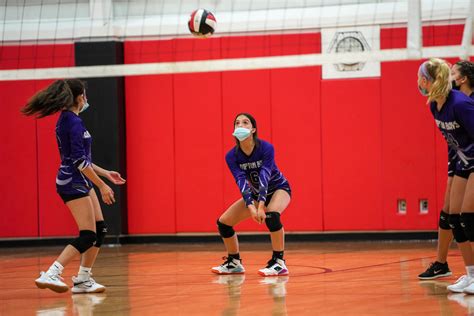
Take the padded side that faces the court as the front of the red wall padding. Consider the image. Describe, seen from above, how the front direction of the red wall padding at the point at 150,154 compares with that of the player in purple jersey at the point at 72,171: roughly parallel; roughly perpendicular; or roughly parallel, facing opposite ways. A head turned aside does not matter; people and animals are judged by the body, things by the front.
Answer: roughly perpendicular

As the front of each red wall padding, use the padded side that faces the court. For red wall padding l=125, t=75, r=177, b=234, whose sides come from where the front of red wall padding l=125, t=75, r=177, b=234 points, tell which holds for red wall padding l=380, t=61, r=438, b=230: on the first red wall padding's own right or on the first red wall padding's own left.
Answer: on the first red wall padding's own left

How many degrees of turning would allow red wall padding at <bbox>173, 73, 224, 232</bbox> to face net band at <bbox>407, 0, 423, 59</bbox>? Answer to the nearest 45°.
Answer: approximately 45° to its left

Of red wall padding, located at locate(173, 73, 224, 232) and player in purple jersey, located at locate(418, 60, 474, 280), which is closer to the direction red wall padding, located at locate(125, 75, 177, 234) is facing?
the player in purple jersey

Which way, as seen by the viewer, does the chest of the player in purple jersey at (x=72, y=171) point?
to the viewer's right

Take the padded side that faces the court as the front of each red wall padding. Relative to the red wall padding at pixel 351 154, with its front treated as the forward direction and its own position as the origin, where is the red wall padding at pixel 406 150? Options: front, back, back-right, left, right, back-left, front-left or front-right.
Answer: left

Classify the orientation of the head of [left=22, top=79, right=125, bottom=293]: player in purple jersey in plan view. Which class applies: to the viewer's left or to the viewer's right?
to the viewer's right

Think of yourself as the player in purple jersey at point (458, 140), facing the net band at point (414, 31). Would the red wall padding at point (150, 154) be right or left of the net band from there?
left

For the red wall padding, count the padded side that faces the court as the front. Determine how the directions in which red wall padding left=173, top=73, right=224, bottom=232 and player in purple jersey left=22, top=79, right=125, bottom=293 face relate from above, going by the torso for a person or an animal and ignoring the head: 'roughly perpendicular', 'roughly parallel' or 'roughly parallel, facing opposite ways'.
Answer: roughly perpendicular

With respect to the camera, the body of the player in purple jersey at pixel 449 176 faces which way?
to the viewer's left
